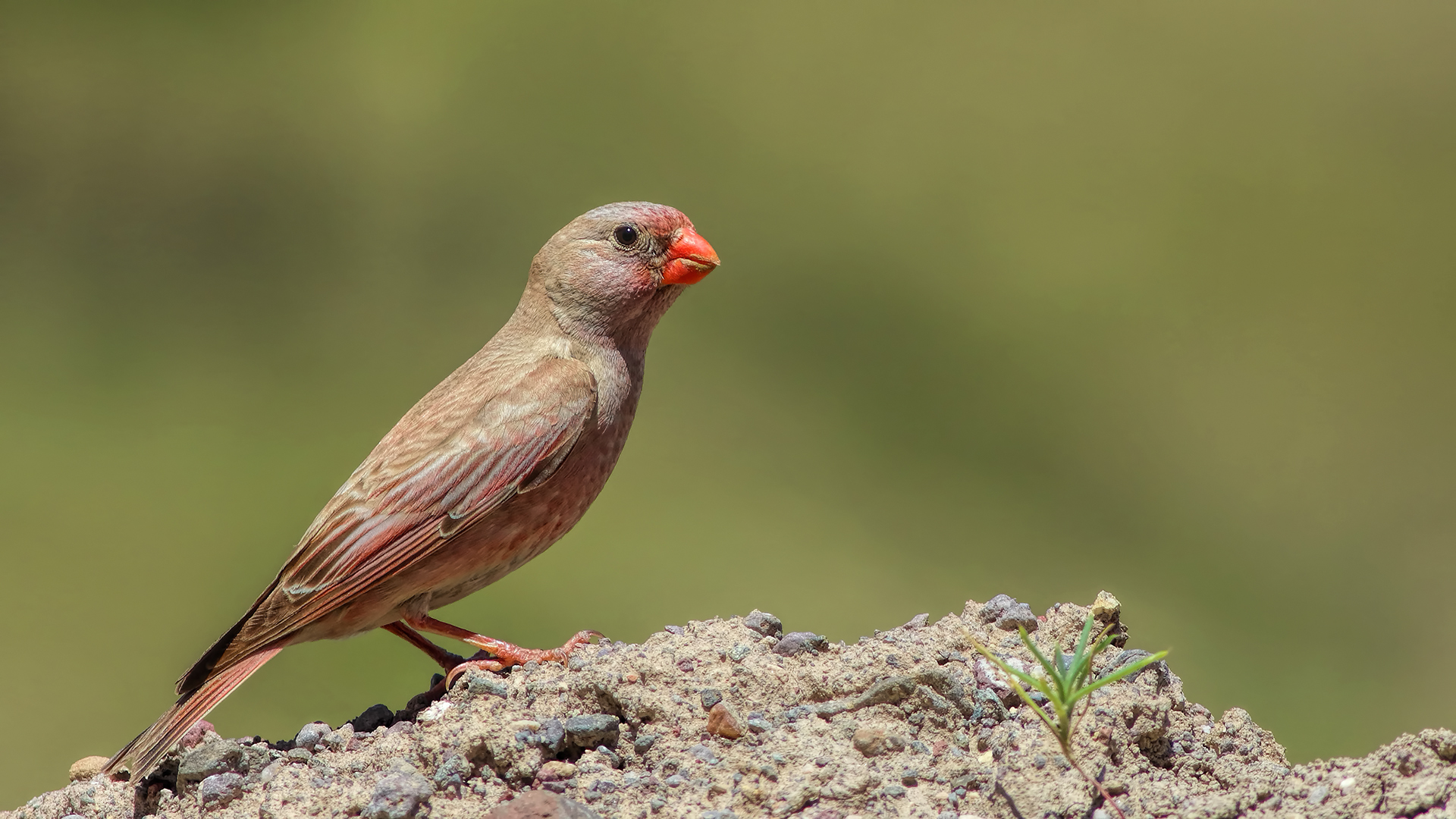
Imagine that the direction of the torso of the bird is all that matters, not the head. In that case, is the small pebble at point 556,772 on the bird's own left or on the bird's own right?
on the bird's own right

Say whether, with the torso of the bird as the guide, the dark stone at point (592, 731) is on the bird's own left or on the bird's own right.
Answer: on the bird's own right

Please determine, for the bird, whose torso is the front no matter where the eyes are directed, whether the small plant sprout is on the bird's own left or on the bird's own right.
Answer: on the bird's own right

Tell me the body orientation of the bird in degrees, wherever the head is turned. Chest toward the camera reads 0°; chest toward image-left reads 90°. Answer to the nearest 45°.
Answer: approximately 270°
